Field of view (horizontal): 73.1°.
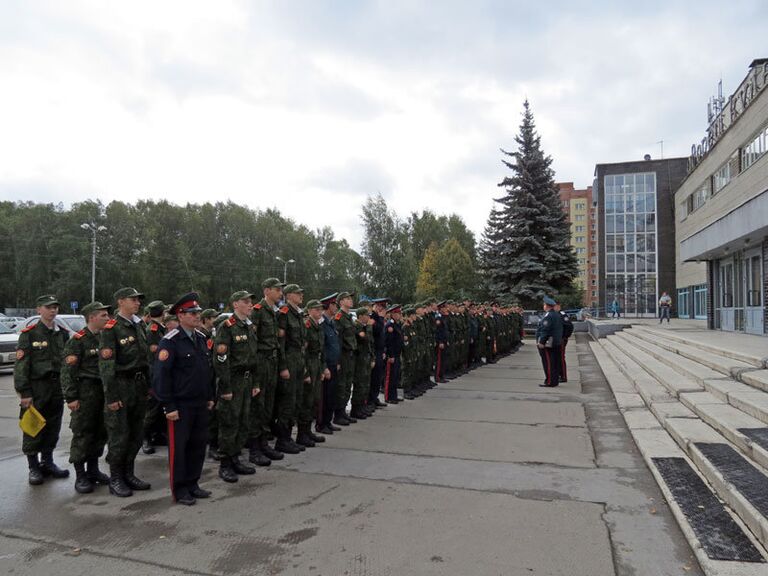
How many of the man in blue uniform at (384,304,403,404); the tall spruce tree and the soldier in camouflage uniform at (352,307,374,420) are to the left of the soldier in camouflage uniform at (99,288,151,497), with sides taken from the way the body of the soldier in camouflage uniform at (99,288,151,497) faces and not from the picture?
3

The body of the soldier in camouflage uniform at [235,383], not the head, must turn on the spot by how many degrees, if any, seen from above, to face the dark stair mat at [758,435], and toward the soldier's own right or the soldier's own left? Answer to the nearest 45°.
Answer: approximately 45° to the soldier's own left

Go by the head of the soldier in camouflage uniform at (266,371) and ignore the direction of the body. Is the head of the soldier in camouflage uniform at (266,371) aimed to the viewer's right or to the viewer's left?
to the viewer's right

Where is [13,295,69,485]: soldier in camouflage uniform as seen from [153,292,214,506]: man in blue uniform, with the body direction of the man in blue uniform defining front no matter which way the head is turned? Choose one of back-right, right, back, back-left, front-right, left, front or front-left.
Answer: back

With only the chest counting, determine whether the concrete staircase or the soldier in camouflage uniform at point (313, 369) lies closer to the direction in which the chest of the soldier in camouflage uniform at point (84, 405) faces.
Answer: the concrete staircase

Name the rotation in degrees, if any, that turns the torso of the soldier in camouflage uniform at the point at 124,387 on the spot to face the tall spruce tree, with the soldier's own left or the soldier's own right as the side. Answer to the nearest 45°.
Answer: approximately 90° to the soldier's own left

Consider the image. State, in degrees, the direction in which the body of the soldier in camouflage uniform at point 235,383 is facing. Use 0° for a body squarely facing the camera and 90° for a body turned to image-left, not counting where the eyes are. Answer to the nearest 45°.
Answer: approximately 315°

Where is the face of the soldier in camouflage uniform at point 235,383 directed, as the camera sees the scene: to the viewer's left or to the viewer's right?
to the viewer's right

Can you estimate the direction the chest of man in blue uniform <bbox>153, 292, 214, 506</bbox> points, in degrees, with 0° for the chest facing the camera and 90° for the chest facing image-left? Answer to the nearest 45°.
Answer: approximately 315°
